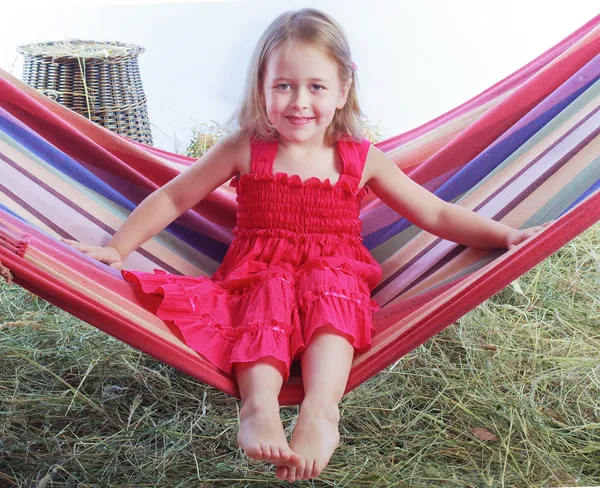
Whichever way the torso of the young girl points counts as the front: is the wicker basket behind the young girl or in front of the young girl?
behind

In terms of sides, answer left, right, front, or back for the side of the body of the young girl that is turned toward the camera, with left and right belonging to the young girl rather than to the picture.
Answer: front

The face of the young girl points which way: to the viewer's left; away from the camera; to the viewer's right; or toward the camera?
toward the camera
